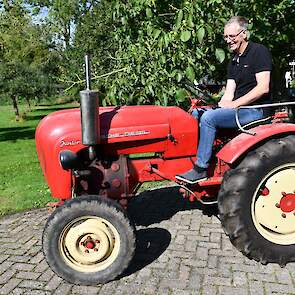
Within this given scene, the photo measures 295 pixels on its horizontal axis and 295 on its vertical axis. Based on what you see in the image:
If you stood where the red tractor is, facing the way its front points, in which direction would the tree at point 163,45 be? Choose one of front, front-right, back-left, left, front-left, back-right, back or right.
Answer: right

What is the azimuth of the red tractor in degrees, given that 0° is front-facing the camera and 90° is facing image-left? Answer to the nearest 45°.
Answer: approximately 90°

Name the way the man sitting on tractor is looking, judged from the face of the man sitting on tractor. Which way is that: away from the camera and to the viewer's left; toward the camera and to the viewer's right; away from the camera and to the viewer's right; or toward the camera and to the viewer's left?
toward the camera and to the viewer's left
